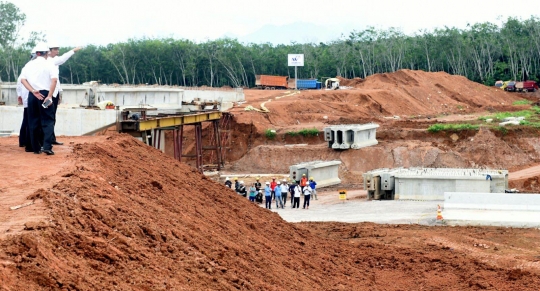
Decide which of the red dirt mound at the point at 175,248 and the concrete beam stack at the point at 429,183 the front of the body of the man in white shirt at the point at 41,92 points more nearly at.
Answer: the concrete beam stack

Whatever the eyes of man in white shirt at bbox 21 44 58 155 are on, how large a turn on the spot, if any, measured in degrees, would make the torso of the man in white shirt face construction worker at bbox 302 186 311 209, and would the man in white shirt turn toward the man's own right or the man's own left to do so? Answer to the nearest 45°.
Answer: approximately 45° to the man's own right

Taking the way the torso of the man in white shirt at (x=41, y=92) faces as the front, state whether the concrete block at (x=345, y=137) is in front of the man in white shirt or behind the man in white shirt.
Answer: in front

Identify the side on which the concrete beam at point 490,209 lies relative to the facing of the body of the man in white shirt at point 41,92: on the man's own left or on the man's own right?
on the man's own right

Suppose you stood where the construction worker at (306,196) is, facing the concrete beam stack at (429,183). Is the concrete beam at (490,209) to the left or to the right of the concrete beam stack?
right

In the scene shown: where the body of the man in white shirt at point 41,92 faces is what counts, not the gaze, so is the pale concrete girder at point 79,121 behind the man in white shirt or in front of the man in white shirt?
in front

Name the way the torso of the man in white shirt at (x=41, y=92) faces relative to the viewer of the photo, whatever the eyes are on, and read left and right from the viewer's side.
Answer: facing away from the viewer

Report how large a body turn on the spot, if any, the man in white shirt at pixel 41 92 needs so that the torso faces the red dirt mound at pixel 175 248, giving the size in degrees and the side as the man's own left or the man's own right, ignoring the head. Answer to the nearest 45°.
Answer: approximately 135° to the man's own right

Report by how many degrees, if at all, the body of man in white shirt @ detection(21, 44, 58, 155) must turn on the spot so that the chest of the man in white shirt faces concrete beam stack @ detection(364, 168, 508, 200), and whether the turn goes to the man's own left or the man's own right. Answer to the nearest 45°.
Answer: approximately 45° to the man's own right

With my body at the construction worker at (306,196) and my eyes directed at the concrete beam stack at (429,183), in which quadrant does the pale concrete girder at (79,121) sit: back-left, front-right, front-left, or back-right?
back-left
